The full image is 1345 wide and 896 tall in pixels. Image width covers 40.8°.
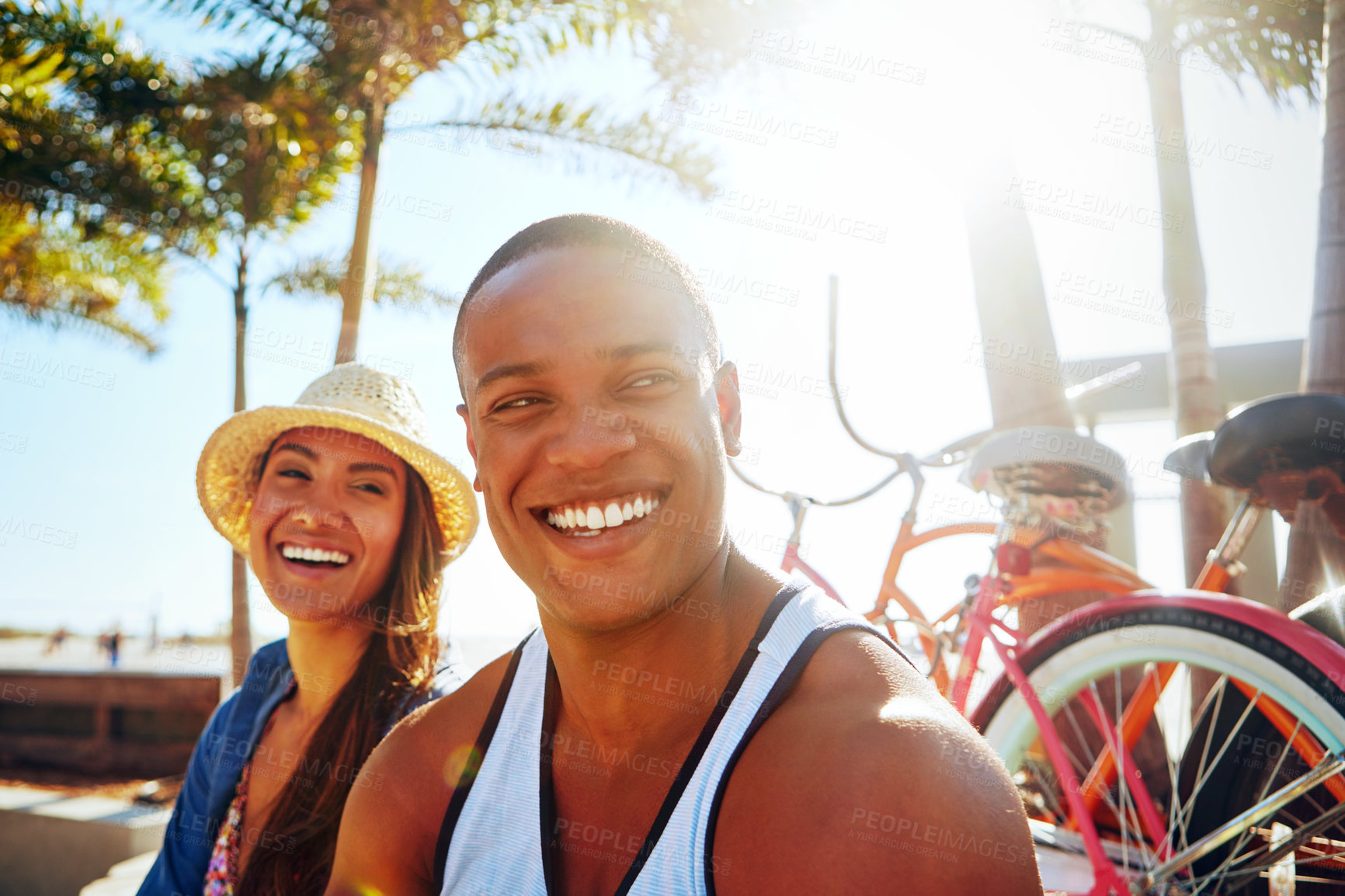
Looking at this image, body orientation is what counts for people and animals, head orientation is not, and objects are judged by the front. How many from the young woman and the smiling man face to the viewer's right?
0

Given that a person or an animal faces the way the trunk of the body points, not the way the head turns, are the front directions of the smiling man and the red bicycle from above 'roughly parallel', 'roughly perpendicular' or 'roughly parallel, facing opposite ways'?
roughly perpendicular

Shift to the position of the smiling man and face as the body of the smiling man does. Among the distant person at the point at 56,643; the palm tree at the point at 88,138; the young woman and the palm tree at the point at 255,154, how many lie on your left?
0

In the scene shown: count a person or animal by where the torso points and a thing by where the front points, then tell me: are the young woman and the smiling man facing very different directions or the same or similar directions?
same or similar directions

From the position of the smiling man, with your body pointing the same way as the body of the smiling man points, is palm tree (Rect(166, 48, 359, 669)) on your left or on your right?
on your right

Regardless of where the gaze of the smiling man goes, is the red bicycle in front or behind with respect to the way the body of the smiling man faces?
behind

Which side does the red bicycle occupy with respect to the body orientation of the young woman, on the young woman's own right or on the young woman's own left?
on the young woman's own left

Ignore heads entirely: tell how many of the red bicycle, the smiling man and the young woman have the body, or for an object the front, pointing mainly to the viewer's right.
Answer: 0

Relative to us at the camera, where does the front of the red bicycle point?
facing away from the viewer and to the left of the viewer

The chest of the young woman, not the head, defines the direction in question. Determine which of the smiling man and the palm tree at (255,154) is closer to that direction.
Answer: the smiling man

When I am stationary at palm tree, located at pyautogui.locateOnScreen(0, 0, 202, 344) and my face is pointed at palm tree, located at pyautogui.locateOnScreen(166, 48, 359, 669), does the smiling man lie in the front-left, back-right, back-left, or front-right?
front-right

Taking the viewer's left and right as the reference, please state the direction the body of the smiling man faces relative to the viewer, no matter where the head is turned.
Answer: facing the viewer and to the left of the viewer

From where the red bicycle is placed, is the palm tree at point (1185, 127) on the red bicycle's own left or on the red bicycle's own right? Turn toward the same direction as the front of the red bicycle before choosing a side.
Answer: on the red bicycle's own right
